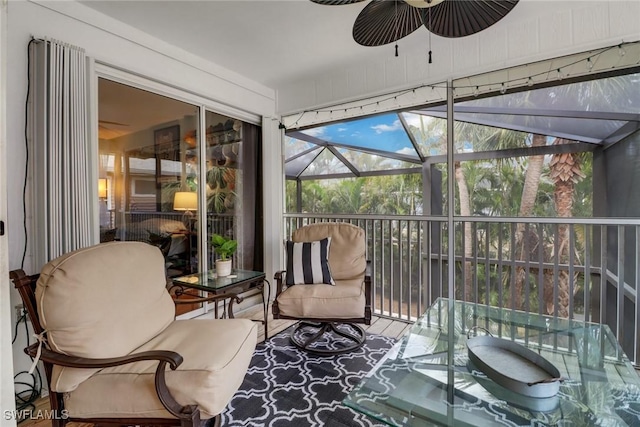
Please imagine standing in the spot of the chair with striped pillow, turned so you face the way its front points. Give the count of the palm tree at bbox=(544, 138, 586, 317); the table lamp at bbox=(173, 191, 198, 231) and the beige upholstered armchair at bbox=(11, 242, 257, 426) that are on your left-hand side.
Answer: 1

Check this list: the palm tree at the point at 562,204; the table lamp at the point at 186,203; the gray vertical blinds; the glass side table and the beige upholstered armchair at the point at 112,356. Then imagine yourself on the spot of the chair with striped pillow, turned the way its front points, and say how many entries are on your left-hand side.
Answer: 1

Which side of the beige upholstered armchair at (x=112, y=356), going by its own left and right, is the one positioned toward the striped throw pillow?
left

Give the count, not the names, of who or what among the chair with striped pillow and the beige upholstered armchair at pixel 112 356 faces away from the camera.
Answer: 0

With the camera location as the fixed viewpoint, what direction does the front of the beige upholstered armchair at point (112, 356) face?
facing the viewer and to the right of the viewer

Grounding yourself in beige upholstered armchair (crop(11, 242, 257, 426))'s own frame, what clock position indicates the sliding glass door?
The sliding glass door is roughly at 8 o'clock from the beige upholstered armchair.

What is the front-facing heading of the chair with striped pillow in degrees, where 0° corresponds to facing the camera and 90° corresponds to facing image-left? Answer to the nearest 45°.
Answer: approximately 0°

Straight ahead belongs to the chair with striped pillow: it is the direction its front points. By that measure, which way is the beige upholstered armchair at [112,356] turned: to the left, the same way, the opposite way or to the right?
to the left

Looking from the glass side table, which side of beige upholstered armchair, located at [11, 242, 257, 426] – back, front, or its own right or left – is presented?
left

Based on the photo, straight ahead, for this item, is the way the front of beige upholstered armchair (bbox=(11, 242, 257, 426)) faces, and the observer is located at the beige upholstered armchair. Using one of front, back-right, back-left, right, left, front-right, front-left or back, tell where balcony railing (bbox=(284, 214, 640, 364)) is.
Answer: front-left

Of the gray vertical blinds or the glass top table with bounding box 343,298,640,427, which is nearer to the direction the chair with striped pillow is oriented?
the glass top table
